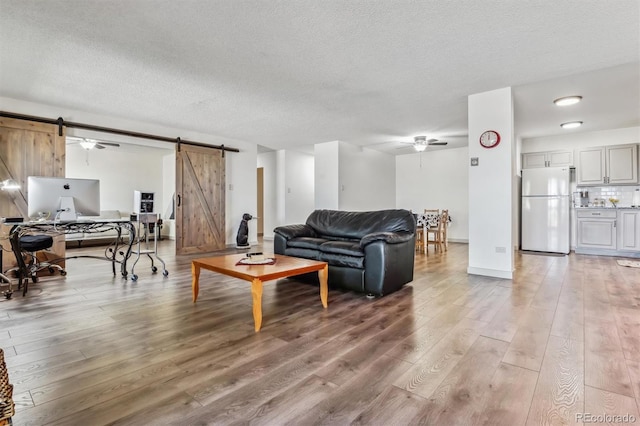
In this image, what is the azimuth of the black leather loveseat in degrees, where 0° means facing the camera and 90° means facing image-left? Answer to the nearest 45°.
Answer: approximately 45°

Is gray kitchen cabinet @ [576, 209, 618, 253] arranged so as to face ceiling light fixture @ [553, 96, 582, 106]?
yes

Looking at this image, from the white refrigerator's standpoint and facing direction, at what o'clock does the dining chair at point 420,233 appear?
The dining chair is roughly at 2 o'clock from the white refrigerator.

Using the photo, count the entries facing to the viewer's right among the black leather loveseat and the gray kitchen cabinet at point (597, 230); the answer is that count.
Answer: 0

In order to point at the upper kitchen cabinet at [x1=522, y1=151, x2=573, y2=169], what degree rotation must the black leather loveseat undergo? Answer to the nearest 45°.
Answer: approximately 180°

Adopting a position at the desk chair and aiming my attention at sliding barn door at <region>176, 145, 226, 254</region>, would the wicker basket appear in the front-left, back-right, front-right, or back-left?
back-right

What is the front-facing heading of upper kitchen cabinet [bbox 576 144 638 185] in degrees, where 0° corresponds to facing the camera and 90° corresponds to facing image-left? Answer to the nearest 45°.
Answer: approximately 0°

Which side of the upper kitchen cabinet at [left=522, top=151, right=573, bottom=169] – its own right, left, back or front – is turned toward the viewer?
front

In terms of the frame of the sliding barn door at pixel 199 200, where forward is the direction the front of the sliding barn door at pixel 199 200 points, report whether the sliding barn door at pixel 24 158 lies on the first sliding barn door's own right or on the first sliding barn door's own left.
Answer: on the first sliding barn door's own right

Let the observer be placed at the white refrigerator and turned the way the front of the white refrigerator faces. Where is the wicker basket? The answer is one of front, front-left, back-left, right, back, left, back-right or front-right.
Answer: front

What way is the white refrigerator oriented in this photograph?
toward the camera

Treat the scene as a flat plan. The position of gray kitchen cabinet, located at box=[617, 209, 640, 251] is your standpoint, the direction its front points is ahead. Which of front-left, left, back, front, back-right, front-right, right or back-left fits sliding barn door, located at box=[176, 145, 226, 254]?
front-right

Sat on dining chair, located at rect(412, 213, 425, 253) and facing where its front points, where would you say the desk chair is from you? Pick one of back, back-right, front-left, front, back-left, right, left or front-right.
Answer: back-right

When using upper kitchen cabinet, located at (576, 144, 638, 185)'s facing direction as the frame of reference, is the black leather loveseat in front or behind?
in front
